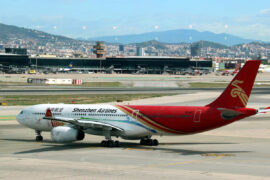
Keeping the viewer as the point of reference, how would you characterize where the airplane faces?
facing away from the viewer and to the left of the viewer
